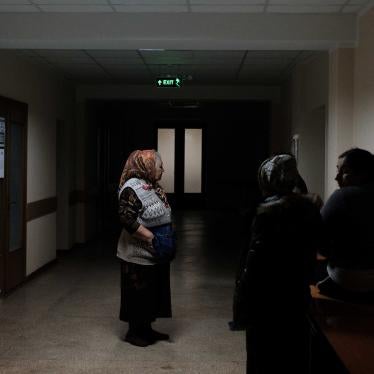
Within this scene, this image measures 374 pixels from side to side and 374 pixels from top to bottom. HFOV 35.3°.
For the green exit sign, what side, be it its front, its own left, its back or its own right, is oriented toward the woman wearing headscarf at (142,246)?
front

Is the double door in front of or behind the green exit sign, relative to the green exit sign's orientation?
behind

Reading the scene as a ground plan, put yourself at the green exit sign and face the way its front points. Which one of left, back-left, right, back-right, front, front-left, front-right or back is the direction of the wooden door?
front-right

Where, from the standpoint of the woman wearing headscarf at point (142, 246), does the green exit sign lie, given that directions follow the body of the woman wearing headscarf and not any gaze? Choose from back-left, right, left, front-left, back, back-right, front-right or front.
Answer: left

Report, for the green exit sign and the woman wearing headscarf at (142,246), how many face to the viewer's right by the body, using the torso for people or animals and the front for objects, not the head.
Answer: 1

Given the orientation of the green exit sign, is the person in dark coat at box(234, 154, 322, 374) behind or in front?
in front

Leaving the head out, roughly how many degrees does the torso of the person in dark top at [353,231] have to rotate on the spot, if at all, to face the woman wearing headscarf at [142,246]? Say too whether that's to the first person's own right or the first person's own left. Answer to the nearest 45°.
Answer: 0° — they already face them

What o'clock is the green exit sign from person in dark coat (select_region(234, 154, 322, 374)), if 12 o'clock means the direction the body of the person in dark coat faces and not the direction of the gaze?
The green exit sign is roughly at 10 o'clock from the person in dark coat.

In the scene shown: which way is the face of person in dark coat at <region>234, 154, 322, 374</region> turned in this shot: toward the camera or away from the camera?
away from the camera

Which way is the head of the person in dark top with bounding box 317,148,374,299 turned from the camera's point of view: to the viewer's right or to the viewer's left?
to the viewer's left

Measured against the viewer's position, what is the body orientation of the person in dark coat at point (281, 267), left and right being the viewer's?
facing away from the viewer and to the right of the viewer

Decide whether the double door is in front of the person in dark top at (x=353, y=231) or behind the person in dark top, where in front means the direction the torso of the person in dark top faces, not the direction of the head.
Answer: in front
